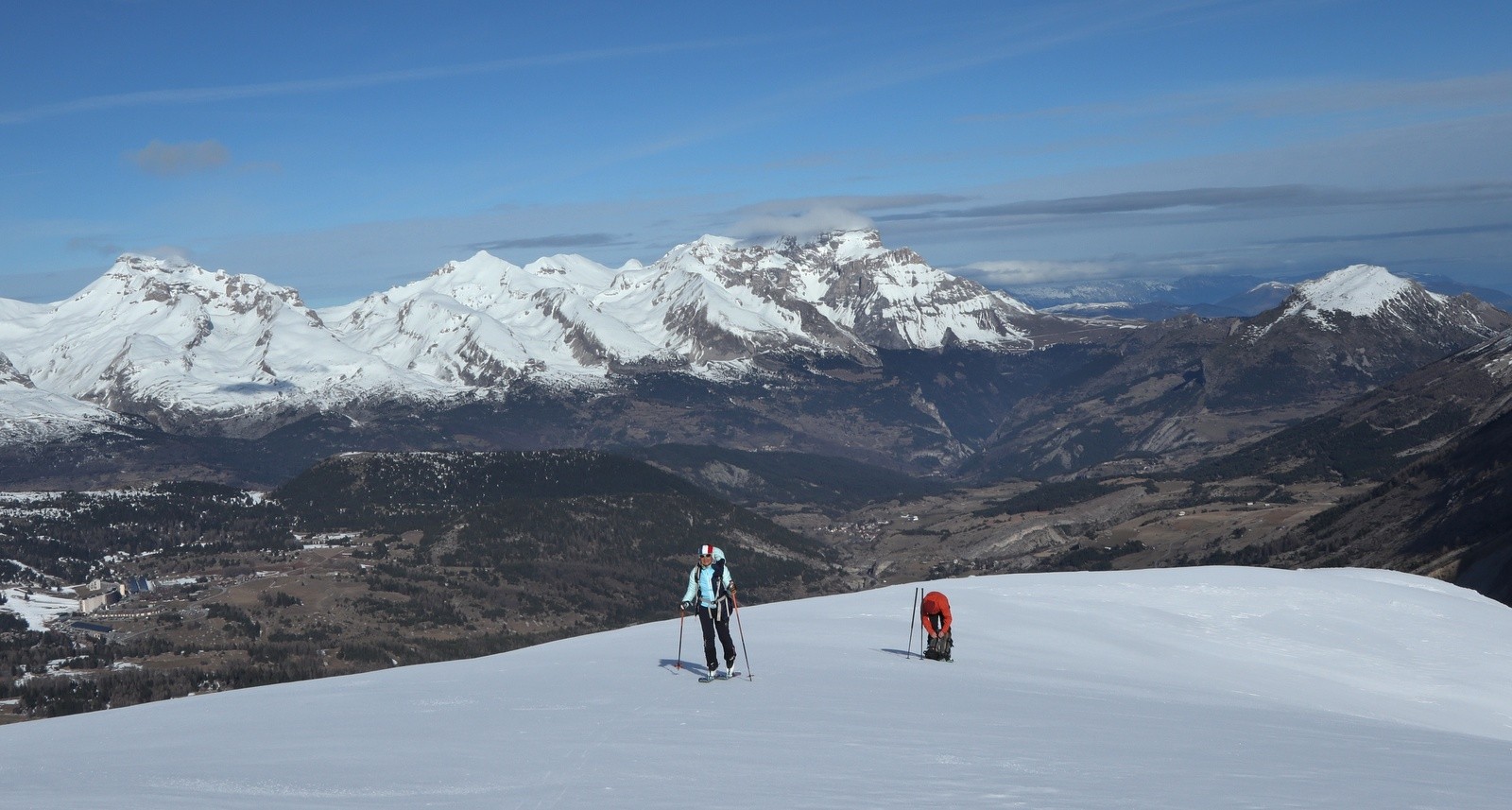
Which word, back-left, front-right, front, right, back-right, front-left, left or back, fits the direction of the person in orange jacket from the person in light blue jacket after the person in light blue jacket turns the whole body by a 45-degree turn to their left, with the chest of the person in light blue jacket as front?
left

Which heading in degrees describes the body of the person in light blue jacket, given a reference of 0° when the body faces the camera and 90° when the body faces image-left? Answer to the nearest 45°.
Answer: approximately 0°
